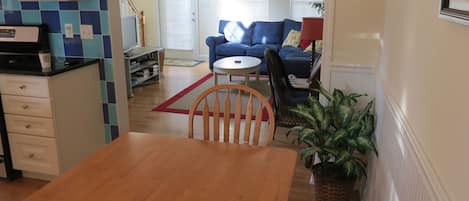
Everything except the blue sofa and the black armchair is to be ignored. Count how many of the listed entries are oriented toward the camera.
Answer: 1

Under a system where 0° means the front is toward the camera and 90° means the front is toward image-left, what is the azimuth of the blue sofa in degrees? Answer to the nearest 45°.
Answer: approximately 0°

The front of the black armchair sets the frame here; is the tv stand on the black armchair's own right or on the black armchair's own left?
on the black armchair's own left

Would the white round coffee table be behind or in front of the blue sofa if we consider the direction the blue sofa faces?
in front

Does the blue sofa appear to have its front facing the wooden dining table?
yes

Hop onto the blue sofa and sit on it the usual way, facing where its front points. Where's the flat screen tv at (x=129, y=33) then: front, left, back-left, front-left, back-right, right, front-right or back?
front-right

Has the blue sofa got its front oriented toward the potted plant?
yes

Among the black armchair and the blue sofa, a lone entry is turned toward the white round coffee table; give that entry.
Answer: the blue sofa

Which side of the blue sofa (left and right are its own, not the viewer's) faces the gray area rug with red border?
front
